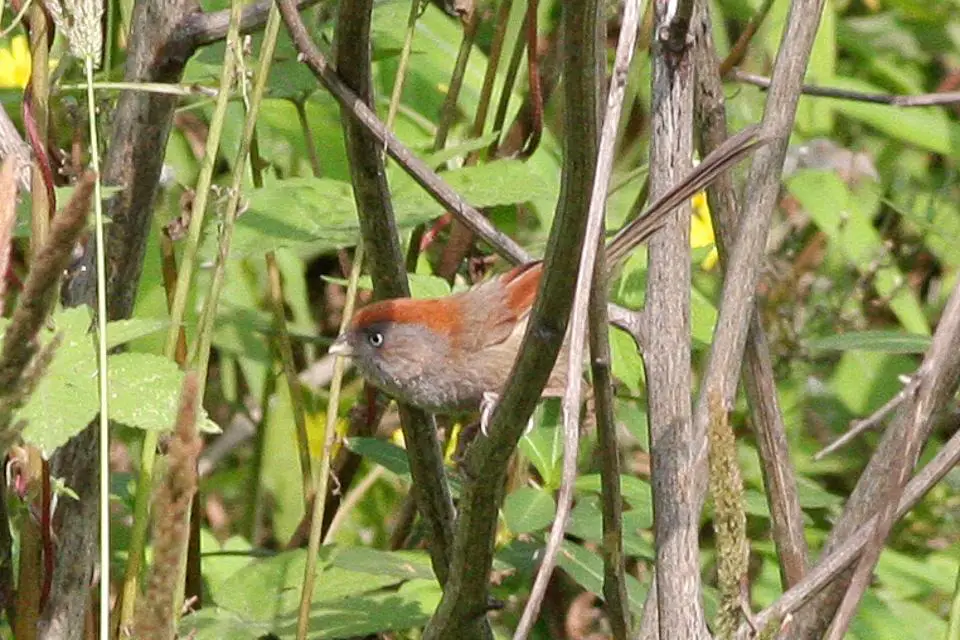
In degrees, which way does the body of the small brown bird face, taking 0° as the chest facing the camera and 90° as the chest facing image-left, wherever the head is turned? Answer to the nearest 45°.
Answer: approximately 90°

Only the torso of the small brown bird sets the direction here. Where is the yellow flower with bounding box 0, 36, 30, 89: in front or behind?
in front

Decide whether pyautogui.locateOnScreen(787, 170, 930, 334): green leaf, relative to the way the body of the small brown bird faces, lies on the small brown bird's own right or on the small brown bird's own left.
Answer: on the small brown bird's own right

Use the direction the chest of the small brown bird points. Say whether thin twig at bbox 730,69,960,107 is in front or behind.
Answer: behind

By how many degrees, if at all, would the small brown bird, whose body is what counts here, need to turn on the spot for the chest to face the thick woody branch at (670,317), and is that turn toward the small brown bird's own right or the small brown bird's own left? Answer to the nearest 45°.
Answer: approximately 135° to the small brown bird's own left

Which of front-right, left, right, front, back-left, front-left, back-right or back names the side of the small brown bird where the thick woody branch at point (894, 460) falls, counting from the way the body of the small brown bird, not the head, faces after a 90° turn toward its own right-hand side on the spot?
back-right
